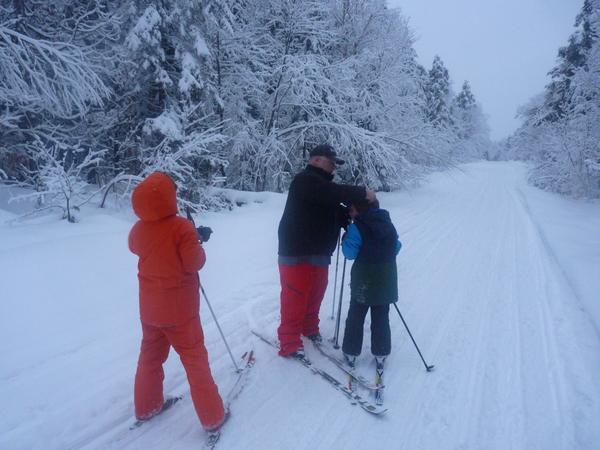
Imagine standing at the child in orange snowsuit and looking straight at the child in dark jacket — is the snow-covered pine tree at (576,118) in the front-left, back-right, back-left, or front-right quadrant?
front-left

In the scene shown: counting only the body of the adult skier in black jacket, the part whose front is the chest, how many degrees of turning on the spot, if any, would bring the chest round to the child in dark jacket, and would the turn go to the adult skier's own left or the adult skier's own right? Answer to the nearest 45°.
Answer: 0° — they already face them

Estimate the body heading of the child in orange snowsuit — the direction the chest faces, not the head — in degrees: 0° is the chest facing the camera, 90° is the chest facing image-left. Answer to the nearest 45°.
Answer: approximately 225°

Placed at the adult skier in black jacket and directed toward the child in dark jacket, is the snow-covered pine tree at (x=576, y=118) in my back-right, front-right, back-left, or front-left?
front-left

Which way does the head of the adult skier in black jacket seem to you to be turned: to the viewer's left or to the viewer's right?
to the viewer's right

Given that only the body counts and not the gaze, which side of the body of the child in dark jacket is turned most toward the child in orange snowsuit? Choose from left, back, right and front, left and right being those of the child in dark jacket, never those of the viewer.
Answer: left

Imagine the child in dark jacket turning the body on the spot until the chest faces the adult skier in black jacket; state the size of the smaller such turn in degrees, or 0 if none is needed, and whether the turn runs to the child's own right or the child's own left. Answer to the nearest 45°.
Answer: approximately 45° to the child's own left

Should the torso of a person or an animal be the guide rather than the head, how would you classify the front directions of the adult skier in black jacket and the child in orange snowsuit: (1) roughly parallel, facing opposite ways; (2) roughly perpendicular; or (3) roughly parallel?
roughly perpendicular

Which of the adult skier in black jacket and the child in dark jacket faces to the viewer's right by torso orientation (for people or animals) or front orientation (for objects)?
the adult skier in black jacket

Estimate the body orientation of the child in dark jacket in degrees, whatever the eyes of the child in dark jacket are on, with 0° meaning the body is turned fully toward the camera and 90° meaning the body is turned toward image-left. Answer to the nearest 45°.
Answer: approximately 135°

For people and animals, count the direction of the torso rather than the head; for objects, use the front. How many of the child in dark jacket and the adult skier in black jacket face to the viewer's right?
1

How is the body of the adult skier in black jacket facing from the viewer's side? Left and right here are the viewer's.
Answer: facing to the right of the viewer

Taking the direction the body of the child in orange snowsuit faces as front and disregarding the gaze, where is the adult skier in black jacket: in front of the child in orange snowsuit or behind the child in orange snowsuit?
in front

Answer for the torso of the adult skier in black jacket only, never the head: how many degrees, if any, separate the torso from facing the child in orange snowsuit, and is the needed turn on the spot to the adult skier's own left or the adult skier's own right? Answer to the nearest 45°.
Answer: approximately 135° to the adult skier's own right
